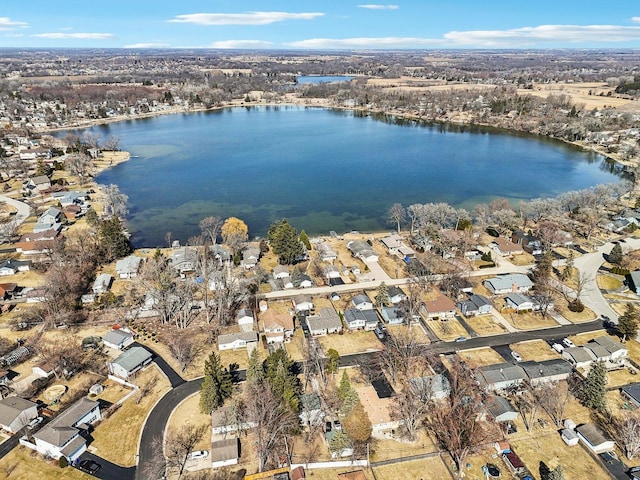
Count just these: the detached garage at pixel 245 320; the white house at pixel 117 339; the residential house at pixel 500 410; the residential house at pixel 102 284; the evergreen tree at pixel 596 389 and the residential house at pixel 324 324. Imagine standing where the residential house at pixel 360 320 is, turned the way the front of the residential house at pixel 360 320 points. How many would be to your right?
4

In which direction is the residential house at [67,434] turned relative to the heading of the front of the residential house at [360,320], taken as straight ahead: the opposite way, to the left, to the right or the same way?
to the left

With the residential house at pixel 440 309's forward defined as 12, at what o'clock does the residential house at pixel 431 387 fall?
the residential house at pixel 431 387 is roughly at 12 o'clock from the residential house at pixel 440 309.

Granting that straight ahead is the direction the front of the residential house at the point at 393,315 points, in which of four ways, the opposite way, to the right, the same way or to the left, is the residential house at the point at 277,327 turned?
the same way

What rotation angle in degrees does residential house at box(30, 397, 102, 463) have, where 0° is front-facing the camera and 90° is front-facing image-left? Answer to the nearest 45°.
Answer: approximately 315°

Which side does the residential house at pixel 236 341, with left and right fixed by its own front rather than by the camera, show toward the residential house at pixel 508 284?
left

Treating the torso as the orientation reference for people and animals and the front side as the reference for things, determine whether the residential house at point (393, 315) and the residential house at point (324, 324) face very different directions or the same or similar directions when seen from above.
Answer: same or similar directions

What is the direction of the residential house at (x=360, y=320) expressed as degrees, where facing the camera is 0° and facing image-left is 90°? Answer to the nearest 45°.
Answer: approximately 0°

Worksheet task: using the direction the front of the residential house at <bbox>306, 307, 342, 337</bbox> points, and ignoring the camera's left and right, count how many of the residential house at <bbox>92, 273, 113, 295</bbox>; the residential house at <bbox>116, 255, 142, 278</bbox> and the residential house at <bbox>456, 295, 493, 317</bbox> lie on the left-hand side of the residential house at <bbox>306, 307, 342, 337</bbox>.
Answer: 1

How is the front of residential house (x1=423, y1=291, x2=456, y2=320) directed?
toward the camera

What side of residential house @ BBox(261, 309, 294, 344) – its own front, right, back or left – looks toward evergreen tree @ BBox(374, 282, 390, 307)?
left

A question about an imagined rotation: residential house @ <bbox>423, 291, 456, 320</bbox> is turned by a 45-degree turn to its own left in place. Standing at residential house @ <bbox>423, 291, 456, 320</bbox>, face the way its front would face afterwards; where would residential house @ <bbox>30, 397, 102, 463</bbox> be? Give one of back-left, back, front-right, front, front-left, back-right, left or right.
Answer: right

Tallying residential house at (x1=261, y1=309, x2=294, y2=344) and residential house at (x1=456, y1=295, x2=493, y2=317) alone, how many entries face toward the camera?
2

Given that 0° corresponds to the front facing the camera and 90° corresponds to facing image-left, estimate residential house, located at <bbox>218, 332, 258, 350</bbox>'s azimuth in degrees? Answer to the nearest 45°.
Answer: approximately 0°

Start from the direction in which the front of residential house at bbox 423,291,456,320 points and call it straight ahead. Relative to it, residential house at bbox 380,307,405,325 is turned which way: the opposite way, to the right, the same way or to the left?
the same way

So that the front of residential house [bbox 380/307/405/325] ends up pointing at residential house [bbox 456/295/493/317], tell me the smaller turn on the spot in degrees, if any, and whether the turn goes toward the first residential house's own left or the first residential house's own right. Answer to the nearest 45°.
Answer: approximately 90° to the first residential house's own left

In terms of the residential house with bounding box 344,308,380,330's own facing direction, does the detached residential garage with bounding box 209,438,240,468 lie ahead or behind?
ahead

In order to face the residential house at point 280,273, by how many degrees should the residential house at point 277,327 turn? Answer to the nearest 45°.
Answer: approximately 180°

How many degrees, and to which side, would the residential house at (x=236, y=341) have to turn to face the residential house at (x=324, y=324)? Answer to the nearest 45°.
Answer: approximately 90° to its left

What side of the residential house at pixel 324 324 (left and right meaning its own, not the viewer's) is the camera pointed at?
front

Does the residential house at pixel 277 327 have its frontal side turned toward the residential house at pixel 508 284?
no
